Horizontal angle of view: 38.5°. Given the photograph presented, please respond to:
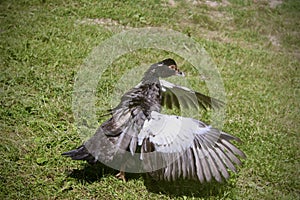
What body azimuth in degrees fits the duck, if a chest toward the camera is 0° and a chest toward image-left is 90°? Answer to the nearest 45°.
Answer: approximately 270°
